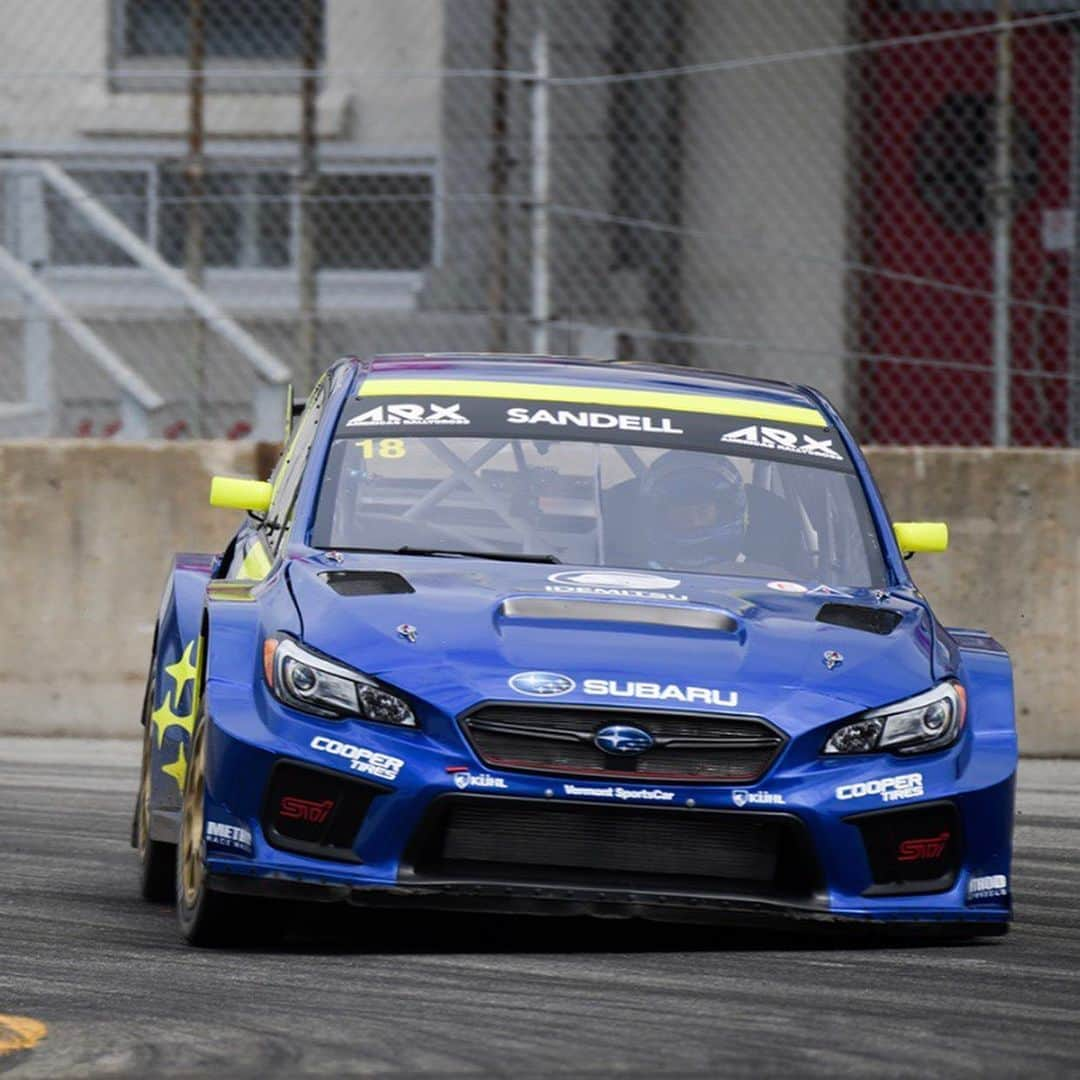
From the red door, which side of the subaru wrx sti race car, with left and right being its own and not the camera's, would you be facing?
back

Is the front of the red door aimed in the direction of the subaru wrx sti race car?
yes

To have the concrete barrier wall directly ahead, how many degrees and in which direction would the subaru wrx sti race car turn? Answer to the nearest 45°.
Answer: approximately 180°

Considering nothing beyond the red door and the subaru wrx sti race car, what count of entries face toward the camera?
2

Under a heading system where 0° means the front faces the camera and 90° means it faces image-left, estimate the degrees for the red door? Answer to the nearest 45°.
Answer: approximately 0°
